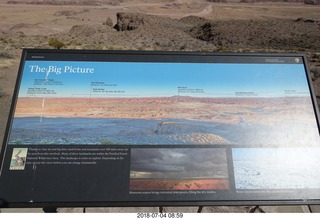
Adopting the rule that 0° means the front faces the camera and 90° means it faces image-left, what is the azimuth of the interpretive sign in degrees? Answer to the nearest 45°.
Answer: approximately 0°

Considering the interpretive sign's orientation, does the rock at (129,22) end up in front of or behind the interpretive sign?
behind
